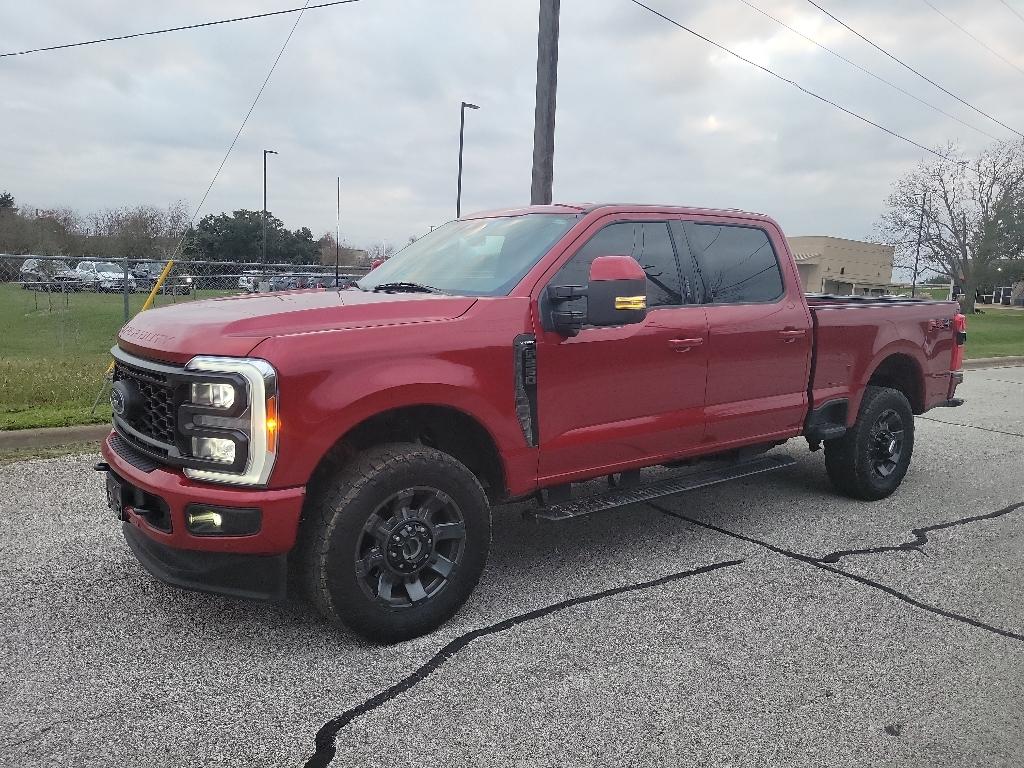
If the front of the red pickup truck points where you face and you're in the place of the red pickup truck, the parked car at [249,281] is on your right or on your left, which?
on your right

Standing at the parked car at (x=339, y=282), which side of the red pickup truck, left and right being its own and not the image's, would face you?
right

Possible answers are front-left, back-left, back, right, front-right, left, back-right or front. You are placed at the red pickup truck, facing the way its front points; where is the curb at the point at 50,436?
right

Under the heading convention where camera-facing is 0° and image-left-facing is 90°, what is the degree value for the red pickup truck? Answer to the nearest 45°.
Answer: approximately 45°

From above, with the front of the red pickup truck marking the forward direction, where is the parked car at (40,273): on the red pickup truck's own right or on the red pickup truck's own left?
on the red pickup truck's own right

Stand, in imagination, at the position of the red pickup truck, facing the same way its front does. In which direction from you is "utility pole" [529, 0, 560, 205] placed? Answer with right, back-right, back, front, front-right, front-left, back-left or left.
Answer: back-right

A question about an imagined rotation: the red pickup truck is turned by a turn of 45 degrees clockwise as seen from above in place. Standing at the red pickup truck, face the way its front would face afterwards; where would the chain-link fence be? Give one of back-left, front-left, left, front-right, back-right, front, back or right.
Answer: front-right

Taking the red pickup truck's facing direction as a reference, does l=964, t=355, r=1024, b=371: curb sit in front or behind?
behind

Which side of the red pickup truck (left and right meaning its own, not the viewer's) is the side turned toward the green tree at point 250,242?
right

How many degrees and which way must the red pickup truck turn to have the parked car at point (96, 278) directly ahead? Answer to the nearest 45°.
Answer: approximately 90° to its right
